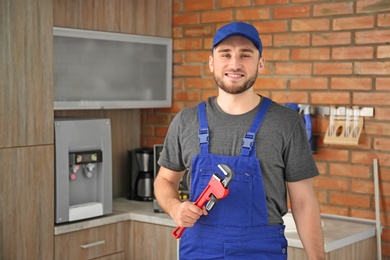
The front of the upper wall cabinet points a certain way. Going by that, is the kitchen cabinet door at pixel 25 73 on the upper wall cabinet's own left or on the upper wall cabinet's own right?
on the upper wall cabinet's own right

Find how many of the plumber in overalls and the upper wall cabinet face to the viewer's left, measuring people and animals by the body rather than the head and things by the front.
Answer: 0

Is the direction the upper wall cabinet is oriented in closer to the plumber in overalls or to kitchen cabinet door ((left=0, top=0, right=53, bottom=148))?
the plumber in overalls

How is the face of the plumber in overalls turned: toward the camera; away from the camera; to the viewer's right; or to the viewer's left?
toward the camera

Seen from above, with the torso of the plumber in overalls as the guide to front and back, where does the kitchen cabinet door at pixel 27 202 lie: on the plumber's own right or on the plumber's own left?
on the plumber's own right

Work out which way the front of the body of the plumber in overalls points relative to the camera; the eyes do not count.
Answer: toward the camera

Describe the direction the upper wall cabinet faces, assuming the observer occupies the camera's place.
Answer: facing the viewer and to the right of the viewer

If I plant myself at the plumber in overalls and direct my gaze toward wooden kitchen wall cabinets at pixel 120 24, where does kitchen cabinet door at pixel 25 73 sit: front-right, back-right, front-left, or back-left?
front-left

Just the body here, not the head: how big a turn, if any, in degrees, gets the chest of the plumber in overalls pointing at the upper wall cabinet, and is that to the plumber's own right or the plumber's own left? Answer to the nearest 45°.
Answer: approximately 135° to the plumber's own right

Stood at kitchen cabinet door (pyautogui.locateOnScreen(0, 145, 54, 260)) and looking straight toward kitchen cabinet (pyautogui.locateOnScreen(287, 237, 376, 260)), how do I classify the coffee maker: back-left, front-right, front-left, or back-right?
front-left
